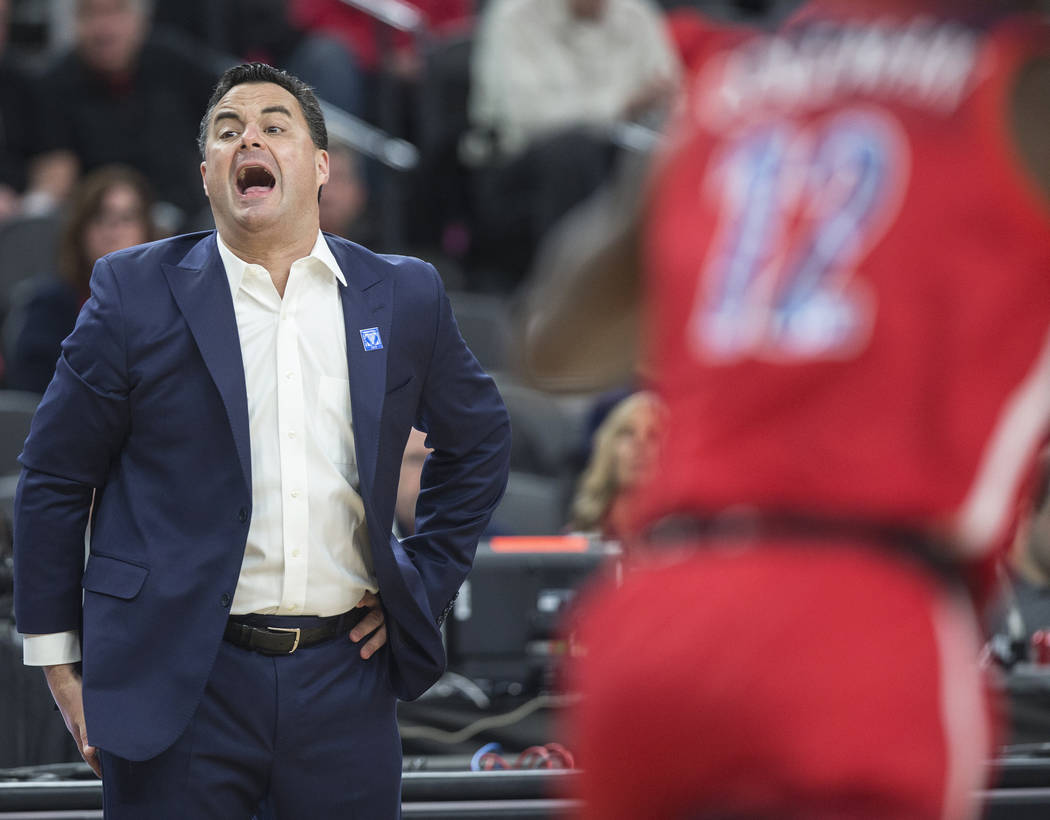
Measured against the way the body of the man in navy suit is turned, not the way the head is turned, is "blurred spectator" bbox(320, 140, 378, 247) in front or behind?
behind

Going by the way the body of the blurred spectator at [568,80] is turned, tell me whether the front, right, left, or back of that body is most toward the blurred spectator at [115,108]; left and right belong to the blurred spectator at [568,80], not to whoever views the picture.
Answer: right

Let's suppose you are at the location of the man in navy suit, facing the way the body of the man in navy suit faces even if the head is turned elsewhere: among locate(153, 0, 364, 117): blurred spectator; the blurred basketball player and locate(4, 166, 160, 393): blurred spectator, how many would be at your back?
2

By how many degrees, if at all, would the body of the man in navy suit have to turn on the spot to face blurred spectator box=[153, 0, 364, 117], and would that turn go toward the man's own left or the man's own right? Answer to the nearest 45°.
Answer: approximately 180°

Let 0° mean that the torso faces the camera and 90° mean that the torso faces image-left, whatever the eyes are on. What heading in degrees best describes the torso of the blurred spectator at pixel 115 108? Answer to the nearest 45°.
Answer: approximately 0°

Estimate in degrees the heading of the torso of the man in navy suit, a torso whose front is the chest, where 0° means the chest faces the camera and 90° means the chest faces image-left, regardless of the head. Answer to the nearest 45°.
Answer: approximately 0°

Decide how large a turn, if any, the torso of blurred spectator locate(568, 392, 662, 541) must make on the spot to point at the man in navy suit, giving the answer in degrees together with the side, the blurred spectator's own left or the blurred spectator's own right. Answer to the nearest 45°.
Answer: approximately 45° to the blurred spectator's own right

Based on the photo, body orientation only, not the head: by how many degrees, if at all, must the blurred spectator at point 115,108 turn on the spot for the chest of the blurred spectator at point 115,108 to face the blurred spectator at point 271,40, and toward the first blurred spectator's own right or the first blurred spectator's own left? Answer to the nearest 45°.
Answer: approximately 135° to the first blurred spectator's own left

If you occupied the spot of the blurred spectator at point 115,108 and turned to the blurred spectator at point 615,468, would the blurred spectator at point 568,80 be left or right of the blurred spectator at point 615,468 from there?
left

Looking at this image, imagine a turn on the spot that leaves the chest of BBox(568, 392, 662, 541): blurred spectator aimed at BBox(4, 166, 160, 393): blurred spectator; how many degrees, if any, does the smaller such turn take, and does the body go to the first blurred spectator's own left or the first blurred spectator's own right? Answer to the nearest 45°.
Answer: approximately 135° to the first blurred spectator's own right

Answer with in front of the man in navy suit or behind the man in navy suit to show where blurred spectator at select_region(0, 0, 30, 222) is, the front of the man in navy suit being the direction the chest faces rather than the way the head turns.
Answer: behind

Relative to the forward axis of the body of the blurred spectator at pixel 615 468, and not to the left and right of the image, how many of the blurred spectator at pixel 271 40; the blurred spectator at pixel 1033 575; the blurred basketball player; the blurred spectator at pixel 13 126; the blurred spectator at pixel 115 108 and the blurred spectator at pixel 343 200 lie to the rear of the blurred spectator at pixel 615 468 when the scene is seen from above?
4
